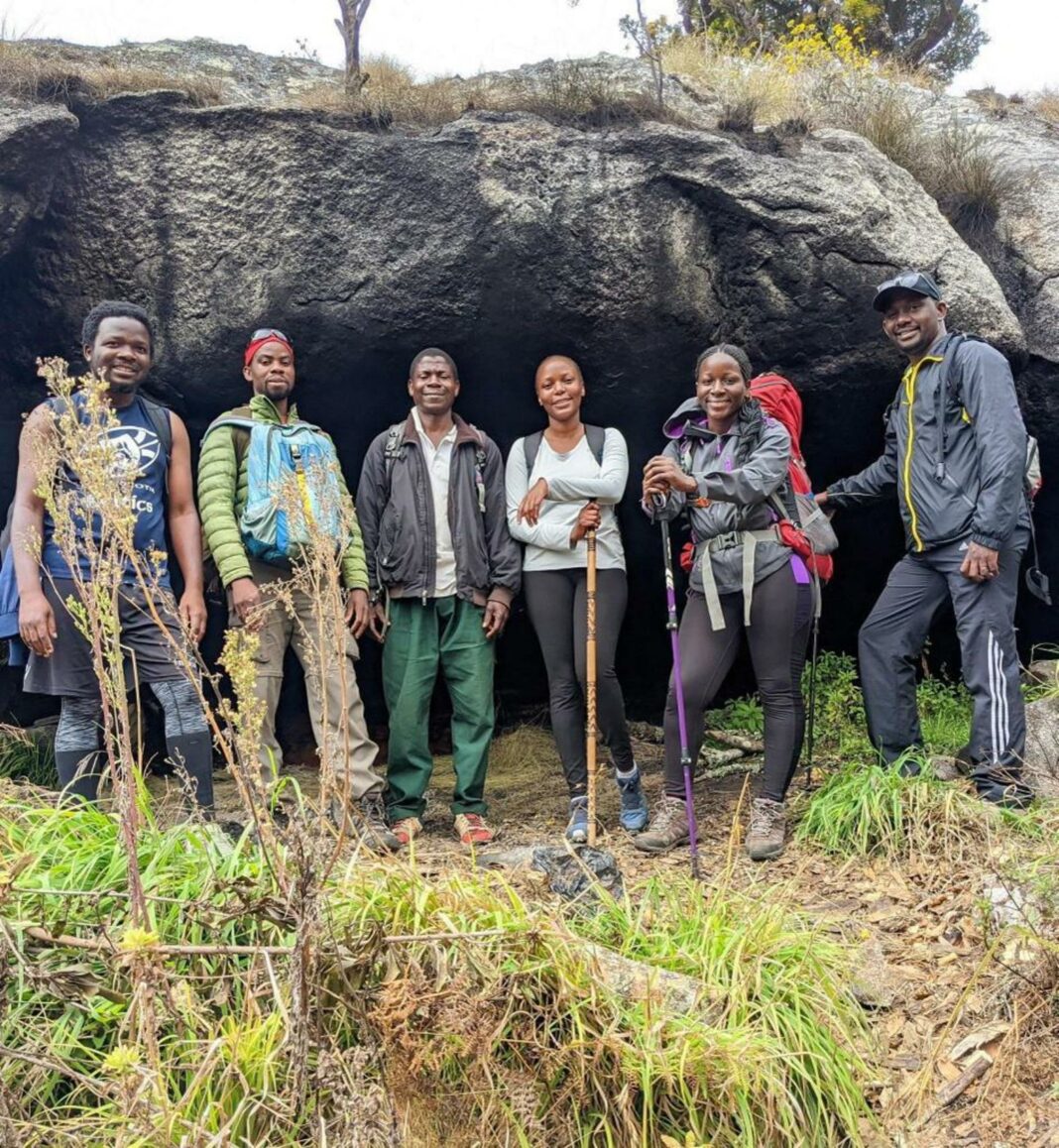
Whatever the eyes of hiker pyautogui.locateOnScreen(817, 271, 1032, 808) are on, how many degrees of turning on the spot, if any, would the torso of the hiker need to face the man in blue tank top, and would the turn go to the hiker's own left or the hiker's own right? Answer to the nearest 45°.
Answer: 0° — they already face them

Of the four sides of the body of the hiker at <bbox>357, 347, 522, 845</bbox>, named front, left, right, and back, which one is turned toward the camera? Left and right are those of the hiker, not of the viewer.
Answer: front

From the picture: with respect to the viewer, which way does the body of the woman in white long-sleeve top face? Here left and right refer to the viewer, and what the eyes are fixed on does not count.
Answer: facing the viewer

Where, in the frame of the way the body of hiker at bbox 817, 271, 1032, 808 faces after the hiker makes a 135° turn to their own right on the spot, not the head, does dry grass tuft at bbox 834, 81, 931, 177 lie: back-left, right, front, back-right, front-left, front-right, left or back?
front

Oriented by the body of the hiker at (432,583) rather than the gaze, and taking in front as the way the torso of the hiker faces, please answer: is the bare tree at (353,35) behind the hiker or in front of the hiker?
behind

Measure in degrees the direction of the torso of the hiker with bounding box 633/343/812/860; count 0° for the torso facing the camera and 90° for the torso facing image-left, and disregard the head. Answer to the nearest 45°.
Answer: approximately 45°

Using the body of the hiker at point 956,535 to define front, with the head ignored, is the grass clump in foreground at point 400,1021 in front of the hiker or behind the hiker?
in front

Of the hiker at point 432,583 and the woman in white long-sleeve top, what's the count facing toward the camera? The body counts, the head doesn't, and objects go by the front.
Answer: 2

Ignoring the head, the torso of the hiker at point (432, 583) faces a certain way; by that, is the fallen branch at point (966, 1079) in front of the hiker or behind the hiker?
in front
